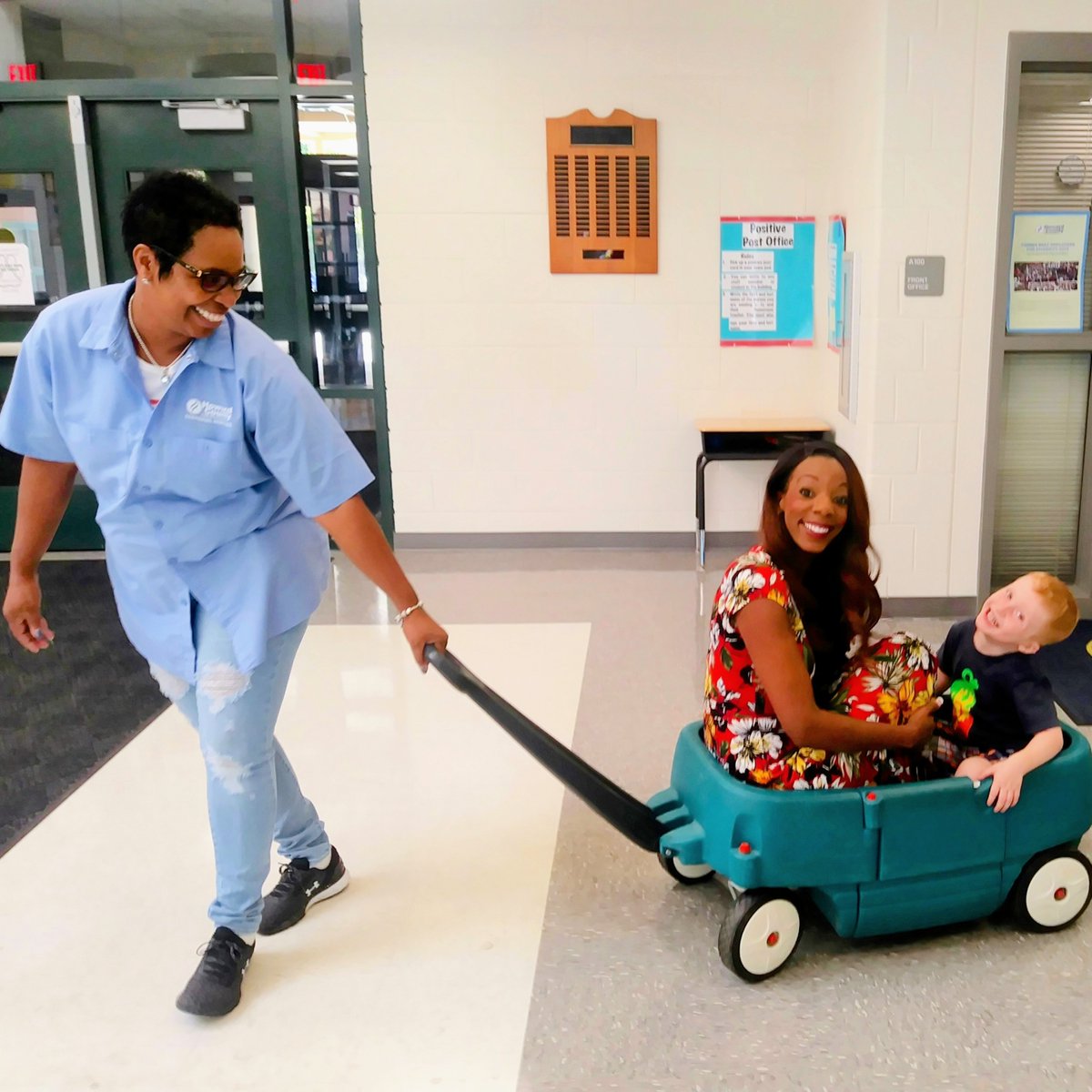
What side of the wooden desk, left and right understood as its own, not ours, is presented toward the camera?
front

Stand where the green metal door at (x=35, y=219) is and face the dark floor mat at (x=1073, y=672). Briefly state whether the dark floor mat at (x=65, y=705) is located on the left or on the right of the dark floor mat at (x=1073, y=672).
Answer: right

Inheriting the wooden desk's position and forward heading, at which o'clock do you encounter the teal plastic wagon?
The teal plastic wagon is roughly at 12 o'clock from the wooden desk.

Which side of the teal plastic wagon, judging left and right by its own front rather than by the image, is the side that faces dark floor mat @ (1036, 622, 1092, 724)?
back

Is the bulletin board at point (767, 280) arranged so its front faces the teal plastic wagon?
yes

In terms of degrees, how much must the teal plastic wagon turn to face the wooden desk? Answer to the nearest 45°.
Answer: approximately 135° to its right

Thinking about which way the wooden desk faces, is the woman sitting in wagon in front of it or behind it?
in front

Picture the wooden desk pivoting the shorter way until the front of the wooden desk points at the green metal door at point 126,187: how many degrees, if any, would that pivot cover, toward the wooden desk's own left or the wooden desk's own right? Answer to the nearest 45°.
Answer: approximately 90° to the wooden desk's own right

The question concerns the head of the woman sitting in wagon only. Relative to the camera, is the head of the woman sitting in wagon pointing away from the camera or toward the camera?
toward the camera

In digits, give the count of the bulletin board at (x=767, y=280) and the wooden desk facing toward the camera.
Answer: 2

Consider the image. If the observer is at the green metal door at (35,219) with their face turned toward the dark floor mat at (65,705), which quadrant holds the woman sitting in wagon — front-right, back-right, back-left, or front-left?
front-left

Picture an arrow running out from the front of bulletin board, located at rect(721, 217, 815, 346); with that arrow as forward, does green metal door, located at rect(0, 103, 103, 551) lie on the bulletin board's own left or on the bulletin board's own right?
on the bulletin board's own right

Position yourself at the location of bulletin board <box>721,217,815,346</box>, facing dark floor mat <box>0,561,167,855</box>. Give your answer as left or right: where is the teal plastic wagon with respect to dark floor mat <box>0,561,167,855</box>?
left

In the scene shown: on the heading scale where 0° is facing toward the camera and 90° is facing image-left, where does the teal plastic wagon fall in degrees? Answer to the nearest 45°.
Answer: approximately 45°

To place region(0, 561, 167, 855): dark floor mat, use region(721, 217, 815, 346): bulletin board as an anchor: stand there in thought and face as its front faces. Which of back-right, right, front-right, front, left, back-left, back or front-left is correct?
front-right
